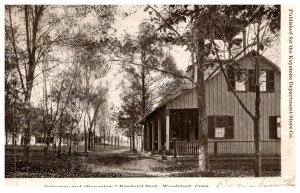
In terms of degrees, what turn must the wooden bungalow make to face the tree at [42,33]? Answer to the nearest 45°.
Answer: approximately 45° to its left

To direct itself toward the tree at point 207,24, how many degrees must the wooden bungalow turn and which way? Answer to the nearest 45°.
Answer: approximately 90° to its left

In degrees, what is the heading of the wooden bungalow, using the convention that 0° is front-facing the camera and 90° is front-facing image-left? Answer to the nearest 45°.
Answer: approximately 90°
